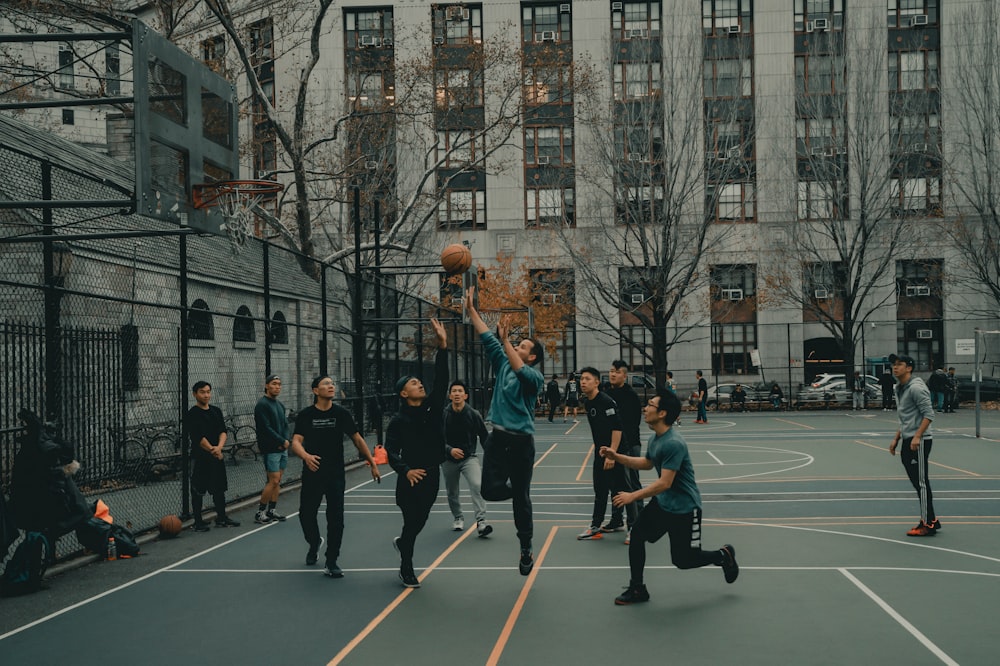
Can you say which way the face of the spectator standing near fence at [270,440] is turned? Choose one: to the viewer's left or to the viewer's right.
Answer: to the viewer's right

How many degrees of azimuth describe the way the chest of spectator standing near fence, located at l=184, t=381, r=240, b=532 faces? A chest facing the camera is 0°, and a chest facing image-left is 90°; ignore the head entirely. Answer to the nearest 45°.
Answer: approximately 315°

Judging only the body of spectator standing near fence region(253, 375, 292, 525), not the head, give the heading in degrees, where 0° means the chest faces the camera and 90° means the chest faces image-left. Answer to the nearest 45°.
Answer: approximately 315°

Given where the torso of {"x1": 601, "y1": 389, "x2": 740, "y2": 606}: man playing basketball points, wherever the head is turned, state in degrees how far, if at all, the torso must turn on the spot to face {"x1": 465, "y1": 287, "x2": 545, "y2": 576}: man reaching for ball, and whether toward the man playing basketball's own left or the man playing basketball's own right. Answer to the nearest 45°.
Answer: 0° — they already face them

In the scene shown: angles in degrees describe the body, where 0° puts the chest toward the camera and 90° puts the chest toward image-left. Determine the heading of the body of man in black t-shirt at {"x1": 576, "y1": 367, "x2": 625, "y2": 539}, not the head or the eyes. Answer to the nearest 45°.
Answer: approximately 45°

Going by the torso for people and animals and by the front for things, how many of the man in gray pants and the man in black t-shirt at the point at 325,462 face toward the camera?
2

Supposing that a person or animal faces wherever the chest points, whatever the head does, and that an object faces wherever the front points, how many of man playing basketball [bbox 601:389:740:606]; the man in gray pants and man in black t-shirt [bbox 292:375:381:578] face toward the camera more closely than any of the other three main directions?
2

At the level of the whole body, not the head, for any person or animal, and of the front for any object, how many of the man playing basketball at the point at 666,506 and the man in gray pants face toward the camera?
1
